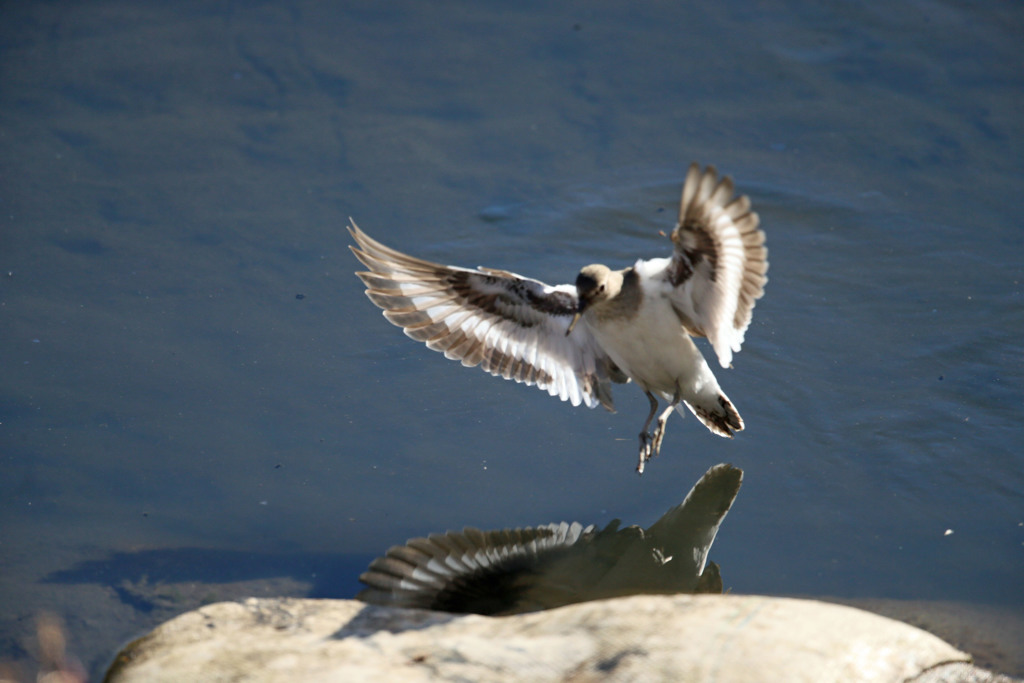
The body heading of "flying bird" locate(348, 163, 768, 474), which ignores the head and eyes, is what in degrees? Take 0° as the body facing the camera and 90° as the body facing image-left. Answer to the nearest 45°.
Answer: approximately 45°
